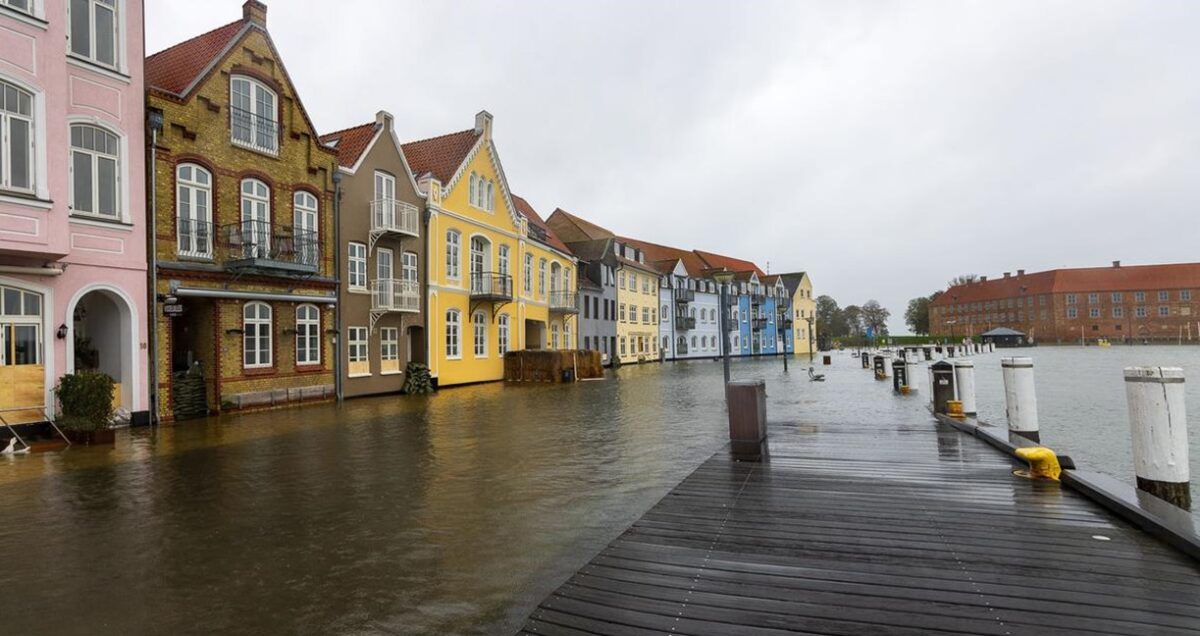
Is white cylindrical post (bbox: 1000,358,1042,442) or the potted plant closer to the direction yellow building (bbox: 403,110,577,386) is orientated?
the white cylindrical post

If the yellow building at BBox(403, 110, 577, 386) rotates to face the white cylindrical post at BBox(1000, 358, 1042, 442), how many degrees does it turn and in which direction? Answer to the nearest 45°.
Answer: approximately 45° to its right

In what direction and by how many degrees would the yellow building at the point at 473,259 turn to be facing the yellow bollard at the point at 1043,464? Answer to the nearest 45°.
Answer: approximately 45° to its right

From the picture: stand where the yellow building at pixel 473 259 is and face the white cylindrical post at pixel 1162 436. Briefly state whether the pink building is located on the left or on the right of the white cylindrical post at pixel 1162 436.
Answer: right

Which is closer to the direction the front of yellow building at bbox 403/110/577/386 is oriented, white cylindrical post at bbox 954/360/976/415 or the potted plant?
the white cylindrical post

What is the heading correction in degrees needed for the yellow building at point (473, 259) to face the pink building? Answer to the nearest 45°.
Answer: approximately 90° to its right

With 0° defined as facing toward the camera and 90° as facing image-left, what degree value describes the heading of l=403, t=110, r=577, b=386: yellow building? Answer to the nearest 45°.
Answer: approximately 315°
